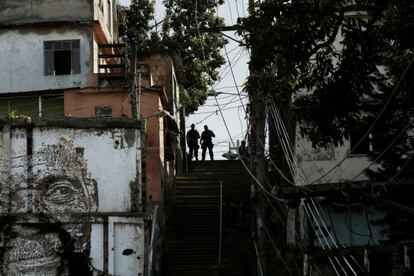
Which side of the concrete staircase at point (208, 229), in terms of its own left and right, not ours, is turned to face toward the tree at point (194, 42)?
back

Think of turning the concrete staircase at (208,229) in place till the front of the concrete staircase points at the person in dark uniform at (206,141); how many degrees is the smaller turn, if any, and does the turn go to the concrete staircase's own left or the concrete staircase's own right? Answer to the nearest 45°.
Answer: approximately 180°

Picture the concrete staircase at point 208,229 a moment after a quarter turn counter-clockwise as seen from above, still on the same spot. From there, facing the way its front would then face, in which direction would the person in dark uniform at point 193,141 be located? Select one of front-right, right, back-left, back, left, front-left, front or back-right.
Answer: left
